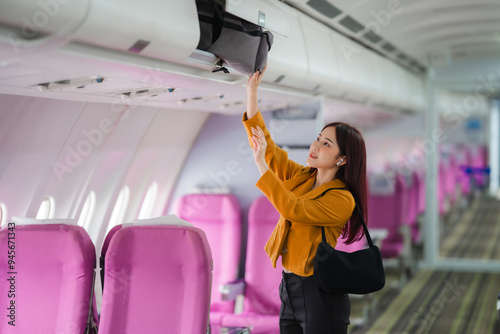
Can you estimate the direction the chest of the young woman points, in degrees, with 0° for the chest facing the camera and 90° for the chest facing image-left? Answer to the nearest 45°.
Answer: approximately 45°

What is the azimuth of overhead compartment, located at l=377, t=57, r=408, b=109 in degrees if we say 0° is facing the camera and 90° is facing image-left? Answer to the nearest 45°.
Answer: approximately 315°

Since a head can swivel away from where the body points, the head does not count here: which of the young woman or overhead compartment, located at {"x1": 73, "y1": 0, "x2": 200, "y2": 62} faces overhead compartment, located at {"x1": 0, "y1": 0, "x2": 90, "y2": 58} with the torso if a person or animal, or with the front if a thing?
the young woman

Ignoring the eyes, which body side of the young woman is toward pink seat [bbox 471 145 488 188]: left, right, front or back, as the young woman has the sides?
back

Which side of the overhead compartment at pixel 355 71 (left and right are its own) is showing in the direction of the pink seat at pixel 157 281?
right
